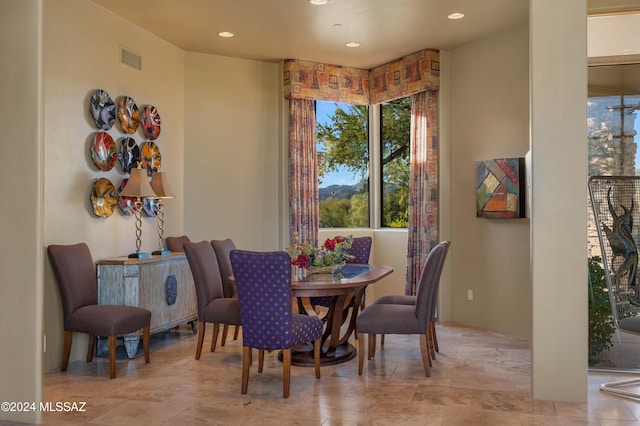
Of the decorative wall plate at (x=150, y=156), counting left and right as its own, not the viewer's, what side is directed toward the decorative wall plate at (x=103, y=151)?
right

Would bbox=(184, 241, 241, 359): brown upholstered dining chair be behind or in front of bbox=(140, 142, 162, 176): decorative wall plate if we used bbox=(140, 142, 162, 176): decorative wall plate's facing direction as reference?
in front

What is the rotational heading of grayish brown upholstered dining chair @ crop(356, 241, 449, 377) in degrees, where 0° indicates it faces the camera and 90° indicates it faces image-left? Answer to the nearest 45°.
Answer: approximately 90°

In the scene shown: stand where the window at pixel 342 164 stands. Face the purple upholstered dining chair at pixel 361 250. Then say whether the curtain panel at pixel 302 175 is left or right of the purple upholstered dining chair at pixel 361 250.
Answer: right

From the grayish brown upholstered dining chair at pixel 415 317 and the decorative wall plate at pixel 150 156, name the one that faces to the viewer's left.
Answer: the grayish brown upholstered dining chair

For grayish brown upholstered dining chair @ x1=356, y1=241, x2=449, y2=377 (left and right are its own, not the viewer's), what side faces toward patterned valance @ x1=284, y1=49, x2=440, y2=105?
right

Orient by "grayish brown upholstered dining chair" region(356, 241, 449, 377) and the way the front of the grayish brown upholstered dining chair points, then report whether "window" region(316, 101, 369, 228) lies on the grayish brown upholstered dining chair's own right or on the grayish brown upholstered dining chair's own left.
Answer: on the grayish brown upholstered dining chair's own right
